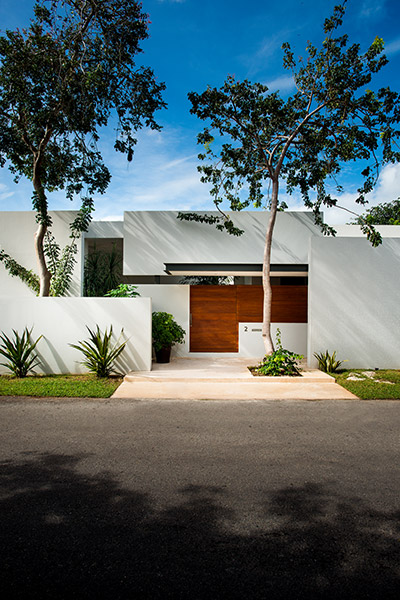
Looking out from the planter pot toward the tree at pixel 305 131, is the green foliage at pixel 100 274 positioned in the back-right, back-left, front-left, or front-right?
back-left

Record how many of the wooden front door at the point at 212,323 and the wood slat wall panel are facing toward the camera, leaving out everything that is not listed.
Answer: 2

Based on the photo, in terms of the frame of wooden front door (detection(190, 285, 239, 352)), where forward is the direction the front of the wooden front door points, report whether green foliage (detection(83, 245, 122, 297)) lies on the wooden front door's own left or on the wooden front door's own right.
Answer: on the wooden front door's own right

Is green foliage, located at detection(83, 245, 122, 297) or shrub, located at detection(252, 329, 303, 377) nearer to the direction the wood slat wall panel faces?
the shrub

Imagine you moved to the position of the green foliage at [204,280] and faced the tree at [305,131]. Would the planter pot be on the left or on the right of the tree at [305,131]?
right
